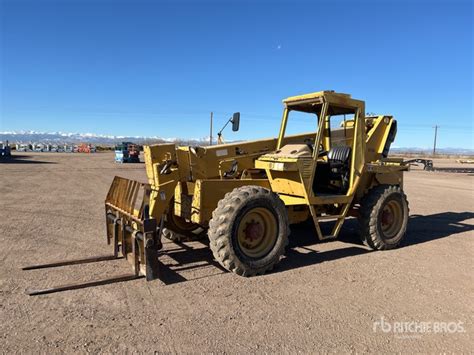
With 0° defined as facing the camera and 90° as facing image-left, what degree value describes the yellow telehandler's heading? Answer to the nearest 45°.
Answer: approximately 45°
